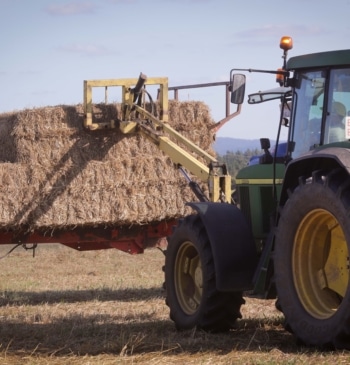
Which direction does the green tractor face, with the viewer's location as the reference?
facing away from the viewer and to the left of the viewer
